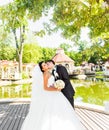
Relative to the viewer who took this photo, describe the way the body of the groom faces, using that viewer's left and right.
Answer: facing the viewer and to the left of the viewer

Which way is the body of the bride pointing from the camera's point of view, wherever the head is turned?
to the viewer's right
